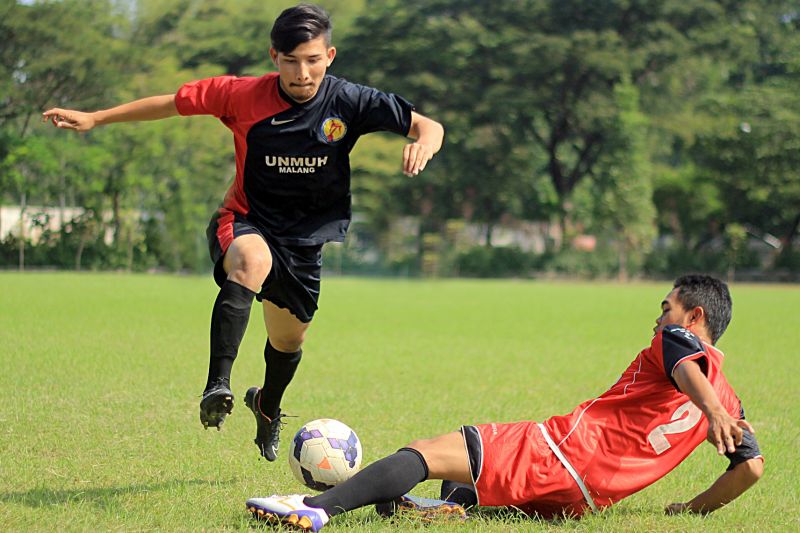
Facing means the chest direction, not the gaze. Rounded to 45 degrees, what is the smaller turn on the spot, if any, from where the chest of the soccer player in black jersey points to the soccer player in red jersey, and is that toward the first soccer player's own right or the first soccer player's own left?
approximately 45° to the first soccer player's own left
